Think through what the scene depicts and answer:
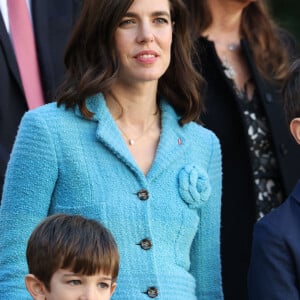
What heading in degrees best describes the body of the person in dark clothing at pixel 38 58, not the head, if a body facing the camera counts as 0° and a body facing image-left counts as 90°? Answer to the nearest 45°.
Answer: approximately 0°

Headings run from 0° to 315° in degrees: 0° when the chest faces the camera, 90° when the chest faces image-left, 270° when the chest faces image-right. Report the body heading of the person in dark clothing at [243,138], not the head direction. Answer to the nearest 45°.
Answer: approximately 0°

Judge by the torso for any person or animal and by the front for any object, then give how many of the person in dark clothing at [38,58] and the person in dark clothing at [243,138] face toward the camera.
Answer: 2

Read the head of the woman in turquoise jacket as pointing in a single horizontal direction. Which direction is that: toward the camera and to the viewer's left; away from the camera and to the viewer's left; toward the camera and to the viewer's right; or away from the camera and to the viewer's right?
toward the camera and to the viewer's right
